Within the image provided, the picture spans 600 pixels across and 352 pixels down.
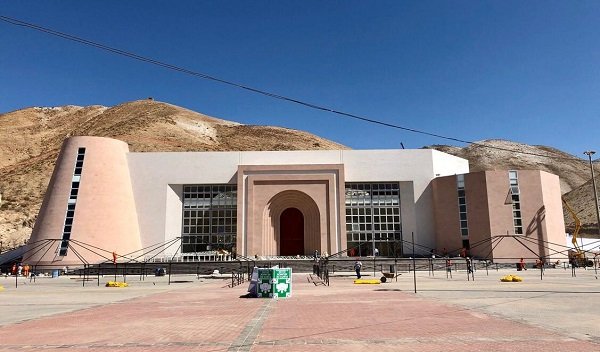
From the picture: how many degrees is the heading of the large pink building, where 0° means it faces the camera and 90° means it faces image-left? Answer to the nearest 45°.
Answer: approximately 0°
